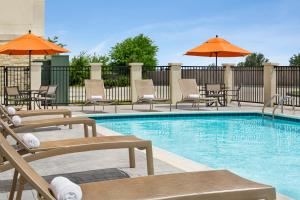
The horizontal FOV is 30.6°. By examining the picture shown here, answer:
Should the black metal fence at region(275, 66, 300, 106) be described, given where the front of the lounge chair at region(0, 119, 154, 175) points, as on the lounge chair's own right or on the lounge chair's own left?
on the lounge chair's own left

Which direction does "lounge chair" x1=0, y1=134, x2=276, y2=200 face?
to the viewer's right

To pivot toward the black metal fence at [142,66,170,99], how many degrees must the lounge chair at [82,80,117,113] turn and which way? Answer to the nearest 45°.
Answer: approximately 135° to its left

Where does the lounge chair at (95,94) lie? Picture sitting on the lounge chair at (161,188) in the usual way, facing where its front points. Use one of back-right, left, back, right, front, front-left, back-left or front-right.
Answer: left

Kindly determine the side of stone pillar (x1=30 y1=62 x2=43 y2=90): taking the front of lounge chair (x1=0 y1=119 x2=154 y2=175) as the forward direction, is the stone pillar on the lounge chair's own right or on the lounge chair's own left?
on the lounge chair's own left

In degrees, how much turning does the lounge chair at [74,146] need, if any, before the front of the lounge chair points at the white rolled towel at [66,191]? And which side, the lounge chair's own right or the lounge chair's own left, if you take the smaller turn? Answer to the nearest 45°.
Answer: approximately 90° to the lounge chair's own right

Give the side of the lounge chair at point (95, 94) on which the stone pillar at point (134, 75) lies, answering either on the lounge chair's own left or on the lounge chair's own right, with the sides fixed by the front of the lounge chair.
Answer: on the lounge chair's own left

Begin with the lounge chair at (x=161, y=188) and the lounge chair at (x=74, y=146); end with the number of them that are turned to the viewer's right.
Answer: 2

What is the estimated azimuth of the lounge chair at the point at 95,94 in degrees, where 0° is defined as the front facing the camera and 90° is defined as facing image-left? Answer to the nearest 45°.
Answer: approximately 315°

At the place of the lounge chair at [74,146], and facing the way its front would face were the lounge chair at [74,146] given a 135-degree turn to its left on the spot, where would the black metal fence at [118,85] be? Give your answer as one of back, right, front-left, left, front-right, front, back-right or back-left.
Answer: front-right

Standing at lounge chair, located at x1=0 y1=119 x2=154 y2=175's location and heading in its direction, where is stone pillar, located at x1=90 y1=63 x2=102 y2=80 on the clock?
The stone pillar is roughly at 9 o'clock from the lounge chair.

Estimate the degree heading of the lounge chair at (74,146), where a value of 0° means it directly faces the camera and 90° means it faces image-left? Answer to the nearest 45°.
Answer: approximately 270°
